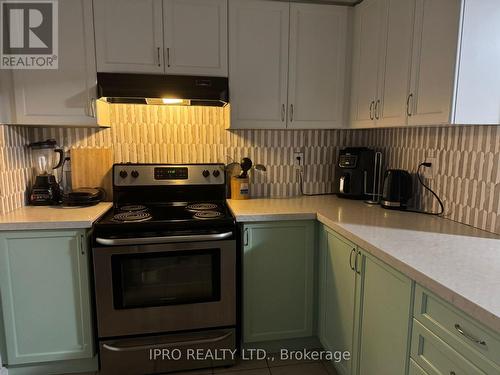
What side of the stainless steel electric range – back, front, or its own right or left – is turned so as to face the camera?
front

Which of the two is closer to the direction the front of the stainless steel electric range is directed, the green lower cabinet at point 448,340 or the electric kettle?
the green lower cabinet

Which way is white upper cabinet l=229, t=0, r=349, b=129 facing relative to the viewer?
toward the camera

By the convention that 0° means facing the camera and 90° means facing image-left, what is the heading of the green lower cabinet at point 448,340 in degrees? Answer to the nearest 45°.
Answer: approximately 45°

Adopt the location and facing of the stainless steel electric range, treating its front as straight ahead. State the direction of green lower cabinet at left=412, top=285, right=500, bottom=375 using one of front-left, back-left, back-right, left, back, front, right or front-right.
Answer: front-left

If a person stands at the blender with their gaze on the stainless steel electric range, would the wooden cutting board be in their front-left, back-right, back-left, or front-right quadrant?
front-left

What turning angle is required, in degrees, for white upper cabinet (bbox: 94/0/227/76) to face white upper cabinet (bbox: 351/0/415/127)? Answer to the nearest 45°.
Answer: approximately 90° to its left

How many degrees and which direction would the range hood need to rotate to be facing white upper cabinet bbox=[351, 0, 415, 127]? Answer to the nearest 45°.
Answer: approximately 90° to its left

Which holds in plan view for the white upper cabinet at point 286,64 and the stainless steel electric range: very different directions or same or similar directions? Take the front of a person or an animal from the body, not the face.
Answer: same or similar directions

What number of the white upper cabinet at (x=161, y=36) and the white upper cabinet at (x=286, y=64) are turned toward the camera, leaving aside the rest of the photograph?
2

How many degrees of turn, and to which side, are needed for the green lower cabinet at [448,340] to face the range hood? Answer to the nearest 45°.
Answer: approximately 45° to its right

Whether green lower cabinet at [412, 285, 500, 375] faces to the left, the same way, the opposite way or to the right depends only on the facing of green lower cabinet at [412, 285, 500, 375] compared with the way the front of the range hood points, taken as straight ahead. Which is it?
to the right

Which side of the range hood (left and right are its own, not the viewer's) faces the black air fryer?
left
